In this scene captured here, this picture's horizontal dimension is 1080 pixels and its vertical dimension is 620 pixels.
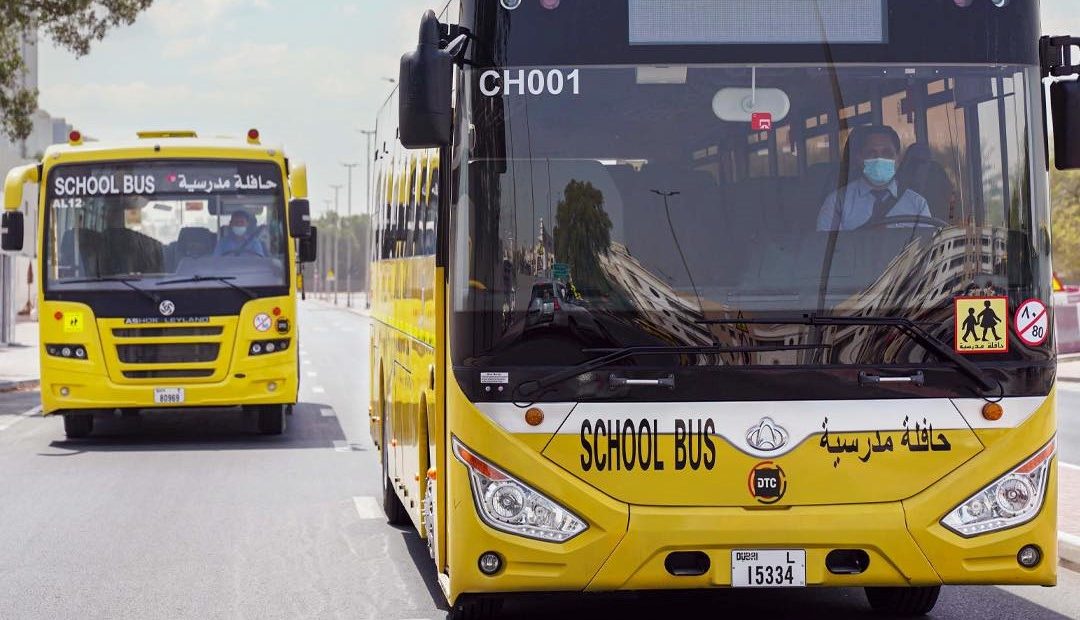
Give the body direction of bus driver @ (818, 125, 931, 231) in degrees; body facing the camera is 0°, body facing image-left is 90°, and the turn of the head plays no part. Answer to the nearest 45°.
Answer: approximately 0°

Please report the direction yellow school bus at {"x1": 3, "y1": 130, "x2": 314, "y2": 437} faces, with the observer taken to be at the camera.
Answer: facing the viewer

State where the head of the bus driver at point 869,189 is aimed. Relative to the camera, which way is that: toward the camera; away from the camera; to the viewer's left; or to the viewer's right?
toward the camera

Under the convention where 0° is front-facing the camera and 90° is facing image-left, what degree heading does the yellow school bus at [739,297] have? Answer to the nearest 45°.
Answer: approximately 0°

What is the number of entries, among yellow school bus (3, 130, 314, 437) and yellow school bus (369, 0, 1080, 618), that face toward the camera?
2
